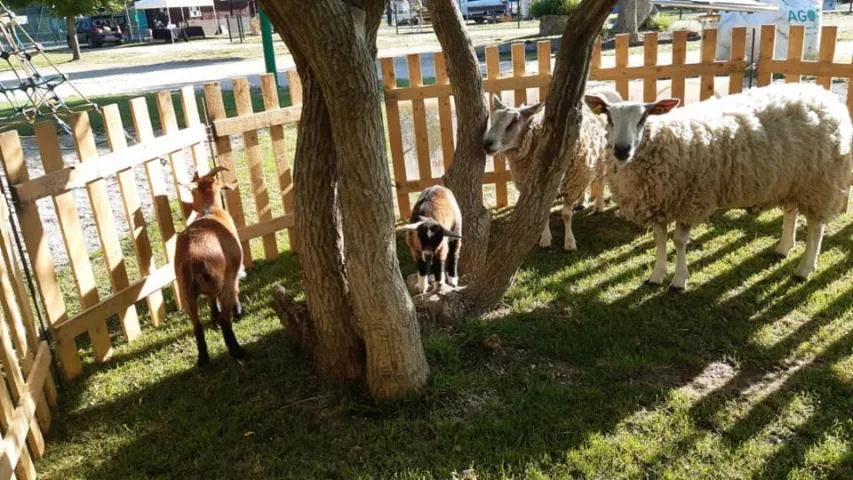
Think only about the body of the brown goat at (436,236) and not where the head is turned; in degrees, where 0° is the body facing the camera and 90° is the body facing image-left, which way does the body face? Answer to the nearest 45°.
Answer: approximately 0°

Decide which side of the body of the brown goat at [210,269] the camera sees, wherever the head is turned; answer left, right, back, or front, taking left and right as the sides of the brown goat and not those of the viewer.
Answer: back

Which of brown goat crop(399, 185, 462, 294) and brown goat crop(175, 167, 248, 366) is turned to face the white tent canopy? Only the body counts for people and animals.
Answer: brown goat crop(175, 167, 248, 366)

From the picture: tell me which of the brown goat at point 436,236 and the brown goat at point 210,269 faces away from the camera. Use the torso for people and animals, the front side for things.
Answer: the brown goat at point 210,269

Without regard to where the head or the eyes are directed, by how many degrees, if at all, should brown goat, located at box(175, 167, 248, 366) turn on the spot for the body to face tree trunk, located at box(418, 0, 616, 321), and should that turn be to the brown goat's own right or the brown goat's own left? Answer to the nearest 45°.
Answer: approximately 90° to the brown goat's own right

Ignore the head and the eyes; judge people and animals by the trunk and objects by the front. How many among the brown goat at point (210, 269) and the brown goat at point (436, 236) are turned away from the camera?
1

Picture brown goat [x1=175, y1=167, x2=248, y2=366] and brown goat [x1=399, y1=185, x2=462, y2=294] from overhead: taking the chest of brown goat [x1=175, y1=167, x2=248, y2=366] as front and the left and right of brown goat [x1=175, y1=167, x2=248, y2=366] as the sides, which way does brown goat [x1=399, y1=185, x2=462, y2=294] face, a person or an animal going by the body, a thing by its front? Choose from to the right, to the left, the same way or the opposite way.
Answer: the opposite way

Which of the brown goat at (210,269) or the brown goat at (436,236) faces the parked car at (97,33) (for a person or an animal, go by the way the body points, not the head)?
the brown goat at (210,269)

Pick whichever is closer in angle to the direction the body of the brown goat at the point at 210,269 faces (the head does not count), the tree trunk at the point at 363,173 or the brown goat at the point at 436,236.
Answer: the brown goat

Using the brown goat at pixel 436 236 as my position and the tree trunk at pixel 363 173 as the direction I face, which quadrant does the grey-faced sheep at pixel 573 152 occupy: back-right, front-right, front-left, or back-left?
back-left

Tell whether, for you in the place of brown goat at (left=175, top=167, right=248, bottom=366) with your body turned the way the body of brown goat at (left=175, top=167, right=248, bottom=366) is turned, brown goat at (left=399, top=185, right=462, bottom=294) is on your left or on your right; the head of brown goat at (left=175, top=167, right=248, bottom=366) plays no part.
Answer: on your right
